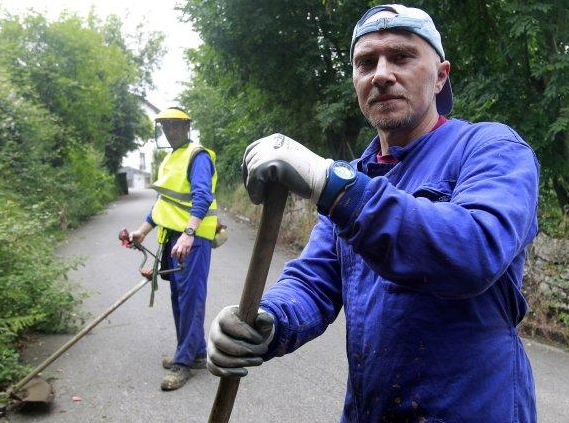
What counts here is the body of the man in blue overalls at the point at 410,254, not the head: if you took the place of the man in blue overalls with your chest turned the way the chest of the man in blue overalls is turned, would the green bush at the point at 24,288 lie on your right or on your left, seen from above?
on your right

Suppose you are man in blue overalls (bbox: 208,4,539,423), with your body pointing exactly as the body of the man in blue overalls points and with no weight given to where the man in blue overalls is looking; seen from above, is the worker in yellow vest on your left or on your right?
on your right

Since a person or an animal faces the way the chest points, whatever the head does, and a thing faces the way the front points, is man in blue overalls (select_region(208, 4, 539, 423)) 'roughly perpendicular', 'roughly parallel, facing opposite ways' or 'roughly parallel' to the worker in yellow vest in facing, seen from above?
roughly parallel

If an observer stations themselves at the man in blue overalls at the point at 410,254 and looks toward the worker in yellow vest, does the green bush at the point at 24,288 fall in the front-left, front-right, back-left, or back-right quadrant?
front-left

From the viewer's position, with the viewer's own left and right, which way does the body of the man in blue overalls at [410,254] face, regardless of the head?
facing the viewer and to the left of the viewer

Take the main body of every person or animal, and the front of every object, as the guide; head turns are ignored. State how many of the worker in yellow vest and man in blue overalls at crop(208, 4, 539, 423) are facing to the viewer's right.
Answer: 0

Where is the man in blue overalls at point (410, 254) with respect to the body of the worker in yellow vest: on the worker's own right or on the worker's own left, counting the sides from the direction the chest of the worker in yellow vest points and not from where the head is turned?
on the worker's own left

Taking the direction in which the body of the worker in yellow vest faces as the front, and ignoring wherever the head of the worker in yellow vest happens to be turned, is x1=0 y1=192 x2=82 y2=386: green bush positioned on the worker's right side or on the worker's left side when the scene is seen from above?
on the worker's right side
